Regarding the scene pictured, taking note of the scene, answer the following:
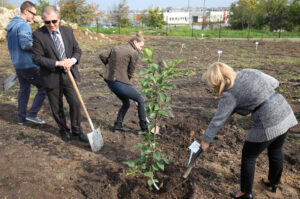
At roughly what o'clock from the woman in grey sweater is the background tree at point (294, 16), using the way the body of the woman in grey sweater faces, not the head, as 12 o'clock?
The background tree is roughly at 3 o'clock from the woman in grey sweater.

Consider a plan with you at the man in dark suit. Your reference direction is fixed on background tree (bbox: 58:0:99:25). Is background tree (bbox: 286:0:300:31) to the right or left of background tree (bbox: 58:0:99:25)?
right

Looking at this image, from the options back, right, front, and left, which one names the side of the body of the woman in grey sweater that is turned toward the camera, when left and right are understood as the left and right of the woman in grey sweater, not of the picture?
left

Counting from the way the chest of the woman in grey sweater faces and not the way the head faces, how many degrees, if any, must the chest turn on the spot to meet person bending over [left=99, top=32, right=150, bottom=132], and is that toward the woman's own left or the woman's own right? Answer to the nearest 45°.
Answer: approximately 45° to the woman's own right

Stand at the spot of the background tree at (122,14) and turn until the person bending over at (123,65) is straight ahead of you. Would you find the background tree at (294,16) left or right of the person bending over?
left

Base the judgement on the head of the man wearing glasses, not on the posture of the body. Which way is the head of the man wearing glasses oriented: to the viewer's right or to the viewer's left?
to the viewer's right
